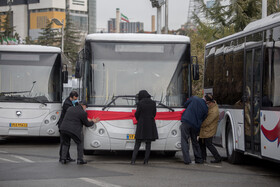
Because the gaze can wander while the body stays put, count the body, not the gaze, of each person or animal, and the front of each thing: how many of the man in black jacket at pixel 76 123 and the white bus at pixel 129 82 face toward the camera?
1

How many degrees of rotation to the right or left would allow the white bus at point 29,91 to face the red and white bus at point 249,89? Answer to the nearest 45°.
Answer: approximately 45° to its left

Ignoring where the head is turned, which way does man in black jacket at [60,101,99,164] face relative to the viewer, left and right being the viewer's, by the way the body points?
facing away from the viewer and to the right of the viewer

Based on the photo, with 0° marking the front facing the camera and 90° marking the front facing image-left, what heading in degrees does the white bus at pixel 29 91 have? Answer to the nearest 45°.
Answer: approximately 0°

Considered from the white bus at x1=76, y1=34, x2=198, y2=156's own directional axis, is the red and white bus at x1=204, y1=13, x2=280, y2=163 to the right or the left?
on its left

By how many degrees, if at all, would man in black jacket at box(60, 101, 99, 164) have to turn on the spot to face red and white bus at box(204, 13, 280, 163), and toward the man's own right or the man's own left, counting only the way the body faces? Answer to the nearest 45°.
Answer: approximately 45° to the man's own right
